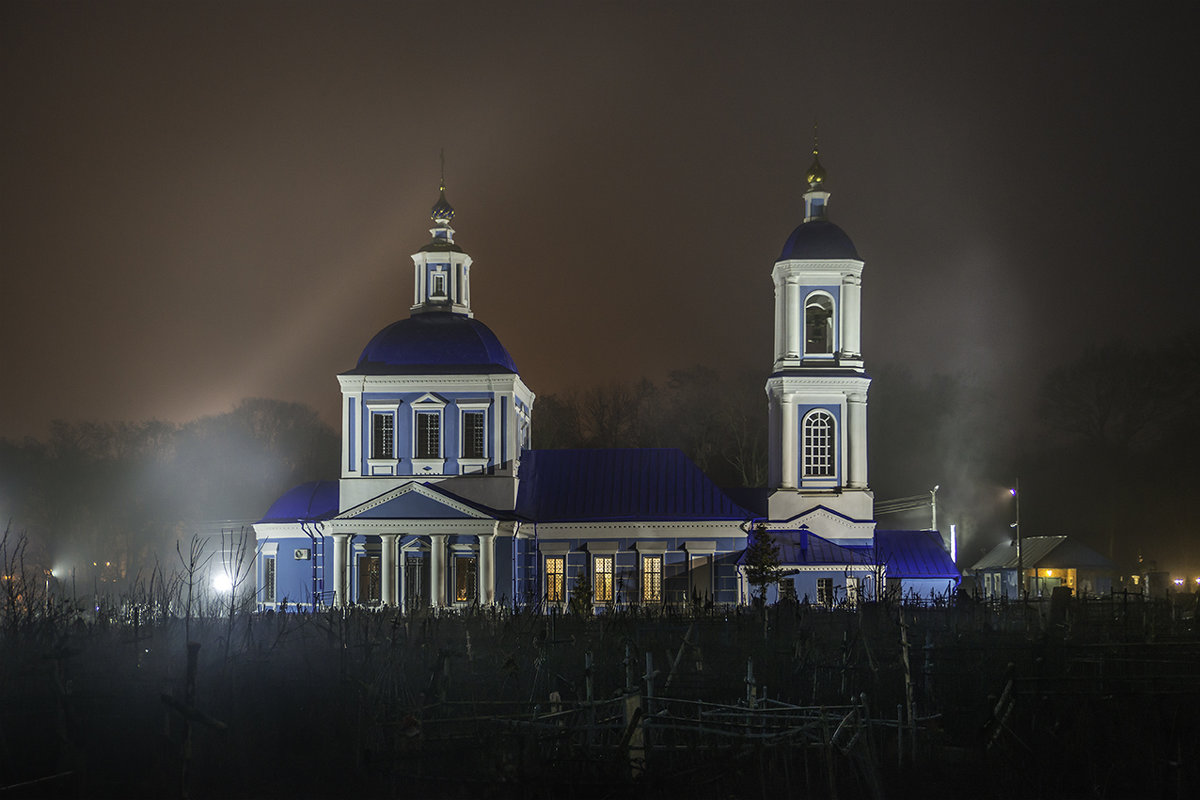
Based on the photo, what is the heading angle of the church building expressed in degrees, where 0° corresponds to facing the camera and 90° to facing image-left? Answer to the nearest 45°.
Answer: approximately 270°
